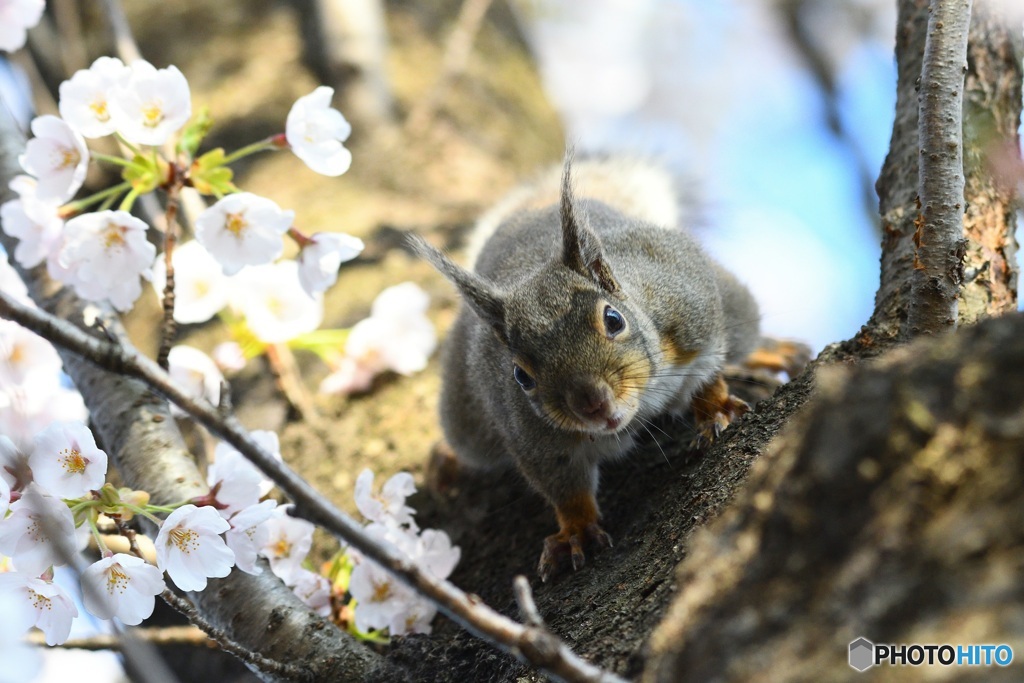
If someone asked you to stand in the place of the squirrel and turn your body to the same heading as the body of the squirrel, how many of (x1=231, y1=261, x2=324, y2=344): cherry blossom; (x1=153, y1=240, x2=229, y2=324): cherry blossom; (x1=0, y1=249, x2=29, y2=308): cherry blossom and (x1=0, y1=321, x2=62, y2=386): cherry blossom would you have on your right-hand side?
4

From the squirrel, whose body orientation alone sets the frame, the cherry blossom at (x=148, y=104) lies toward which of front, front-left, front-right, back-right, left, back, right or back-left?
front-right

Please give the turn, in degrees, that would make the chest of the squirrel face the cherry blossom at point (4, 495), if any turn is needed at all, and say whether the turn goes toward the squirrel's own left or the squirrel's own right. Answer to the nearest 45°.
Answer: approximately 45° to the squirrel's own right

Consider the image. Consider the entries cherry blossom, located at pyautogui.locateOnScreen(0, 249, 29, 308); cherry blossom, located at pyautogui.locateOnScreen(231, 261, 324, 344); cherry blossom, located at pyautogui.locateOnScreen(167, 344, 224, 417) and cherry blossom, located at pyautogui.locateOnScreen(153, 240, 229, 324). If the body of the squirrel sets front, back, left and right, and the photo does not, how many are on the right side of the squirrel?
4

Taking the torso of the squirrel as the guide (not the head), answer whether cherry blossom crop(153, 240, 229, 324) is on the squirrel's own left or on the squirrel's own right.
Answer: on the squirrel's own right

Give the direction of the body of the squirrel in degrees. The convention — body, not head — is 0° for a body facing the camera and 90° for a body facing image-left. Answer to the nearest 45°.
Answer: approximately 0°
